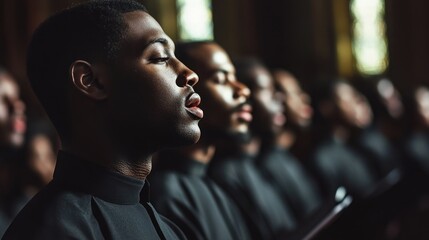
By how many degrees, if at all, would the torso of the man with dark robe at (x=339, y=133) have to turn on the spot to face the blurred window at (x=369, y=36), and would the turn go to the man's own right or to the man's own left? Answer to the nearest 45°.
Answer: approximately 135° to the man's own left

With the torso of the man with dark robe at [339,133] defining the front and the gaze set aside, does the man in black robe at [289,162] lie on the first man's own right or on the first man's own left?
on the first man's own right

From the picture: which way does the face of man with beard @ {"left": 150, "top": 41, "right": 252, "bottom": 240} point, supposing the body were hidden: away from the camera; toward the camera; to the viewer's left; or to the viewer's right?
to the viewer's right

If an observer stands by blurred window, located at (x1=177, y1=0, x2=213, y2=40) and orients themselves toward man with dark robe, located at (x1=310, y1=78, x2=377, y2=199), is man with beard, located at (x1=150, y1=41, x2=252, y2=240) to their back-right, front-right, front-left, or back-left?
front-right

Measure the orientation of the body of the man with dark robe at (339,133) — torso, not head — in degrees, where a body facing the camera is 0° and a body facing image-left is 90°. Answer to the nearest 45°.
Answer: approximately 315°

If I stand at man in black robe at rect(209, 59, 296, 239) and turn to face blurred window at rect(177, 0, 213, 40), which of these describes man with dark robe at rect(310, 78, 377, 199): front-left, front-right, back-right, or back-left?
front-right
